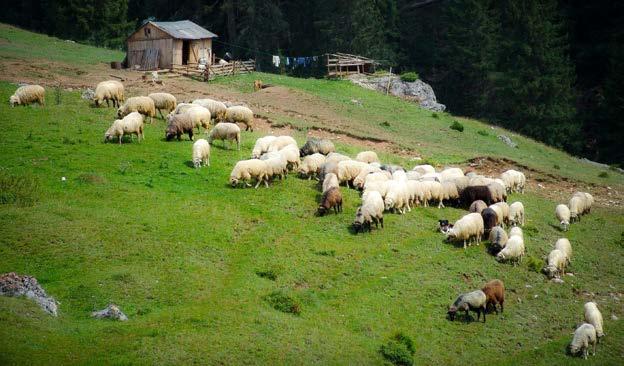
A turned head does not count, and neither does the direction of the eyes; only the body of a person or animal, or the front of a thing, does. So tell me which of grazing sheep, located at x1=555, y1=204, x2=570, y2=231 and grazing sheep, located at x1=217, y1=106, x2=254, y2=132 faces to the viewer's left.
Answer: grazing sheep, located at x1=217, y1=106, x2=254, y2=132

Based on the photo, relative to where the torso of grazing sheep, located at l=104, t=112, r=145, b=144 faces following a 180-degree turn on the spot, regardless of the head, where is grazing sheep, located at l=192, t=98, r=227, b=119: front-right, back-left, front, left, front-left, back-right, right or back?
front-left

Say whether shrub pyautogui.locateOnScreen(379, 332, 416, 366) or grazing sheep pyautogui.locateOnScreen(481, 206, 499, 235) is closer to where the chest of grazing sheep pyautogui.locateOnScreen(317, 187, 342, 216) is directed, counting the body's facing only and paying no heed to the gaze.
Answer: the shrub

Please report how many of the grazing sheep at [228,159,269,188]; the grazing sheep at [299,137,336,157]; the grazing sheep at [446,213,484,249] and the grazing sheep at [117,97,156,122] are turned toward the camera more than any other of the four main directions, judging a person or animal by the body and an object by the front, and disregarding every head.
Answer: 0

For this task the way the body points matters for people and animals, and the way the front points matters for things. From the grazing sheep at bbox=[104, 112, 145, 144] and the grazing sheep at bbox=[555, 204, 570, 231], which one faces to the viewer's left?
the grazing sheep at bbox=[104, 112, 145, 144]

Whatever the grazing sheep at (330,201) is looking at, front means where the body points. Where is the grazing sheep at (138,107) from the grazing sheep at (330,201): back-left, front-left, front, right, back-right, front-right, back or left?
right

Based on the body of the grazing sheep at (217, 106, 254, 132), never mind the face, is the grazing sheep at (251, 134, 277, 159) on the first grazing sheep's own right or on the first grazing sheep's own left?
on the first grazing sheep's own left

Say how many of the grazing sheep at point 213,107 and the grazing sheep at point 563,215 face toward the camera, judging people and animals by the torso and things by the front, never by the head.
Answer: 1

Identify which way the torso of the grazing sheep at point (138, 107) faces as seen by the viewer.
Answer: to the viewer's left

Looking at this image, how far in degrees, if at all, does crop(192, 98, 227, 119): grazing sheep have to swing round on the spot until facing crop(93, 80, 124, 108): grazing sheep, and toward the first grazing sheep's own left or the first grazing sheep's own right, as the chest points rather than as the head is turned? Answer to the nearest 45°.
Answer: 0° — it already faces it

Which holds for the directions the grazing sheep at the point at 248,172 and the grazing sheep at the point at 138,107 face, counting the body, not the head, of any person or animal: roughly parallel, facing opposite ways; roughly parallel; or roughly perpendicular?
roughly parallel

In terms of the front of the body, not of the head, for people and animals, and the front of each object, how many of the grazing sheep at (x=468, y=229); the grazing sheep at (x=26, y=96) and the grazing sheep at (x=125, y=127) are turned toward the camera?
0

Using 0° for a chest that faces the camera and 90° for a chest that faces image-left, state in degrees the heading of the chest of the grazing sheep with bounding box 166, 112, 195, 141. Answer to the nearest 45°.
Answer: approximately 45°

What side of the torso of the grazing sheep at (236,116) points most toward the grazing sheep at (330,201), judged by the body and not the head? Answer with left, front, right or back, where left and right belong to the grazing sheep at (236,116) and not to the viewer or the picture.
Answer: left

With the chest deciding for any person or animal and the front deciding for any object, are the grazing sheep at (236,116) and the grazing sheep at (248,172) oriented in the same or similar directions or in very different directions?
same or similar directions

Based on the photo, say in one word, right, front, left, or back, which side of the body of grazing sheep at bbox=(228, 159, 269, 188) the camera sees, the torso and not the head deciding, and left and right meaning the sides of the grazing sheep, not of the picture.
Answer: left

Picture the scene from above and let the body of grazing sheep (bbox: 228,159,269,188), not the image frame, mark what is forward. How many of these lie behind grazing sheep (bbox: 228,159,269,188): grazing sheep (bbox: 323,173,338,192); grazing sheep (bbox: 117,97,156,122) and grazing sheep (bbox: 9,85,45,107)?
1

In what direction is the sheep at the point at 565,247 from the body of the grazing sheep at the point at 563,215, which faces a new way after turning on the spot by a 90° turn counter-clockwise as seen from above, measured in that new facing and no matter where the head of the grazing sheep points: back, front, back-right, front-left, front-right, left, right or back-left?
right

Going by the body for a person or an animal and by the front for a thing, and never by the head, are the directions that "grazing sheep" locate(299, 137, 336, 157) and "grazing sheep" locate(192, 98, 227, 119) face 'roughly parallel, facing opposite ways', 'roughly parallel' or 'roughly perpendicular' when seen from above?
roughly parallel

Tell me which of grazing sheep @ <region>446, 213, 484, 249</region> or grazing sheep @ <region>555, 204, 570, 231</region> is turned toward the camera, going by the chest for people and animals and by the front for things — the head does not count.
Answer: grazing sheep @ <region>555, 204, 570, 231</region>
